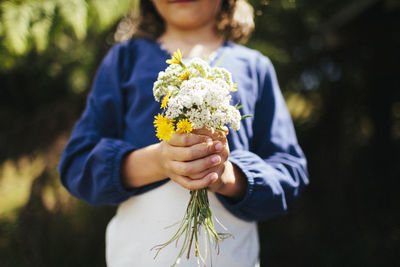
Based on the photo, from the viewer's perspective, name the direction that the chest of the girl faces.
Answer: toward the camera

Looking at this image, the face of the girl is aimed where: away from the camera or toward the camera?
toward the camera
